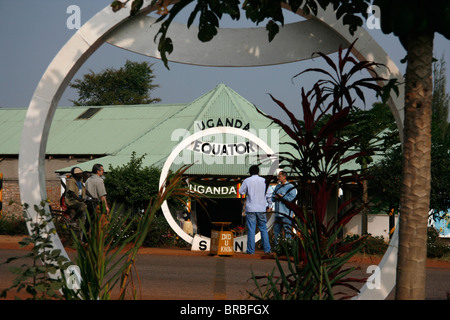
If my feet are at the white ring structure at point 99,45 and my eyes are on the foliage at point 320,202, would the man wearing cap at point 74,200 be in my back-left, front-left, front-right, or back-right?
back-left

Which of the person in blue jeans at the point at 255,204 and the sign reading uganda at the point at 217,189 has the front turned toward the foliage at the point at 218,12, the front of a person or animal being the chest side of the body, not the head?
the sign reading uganda

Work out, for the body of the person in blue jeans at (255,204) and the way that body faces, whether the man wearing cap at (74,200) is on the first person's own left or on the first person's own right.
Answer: on the first person's own left

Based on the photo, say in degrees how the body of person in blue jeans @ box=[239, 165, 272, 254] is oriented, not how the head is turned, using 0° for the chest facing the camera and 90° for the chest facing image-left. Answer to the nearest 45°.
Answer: approximately 180°

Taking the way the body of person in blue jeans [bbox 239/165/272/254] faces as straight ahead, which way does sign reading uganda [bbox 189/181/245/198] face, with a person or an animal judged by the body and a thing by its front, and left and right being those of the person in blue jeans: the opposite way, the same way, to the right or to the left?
the opposite way

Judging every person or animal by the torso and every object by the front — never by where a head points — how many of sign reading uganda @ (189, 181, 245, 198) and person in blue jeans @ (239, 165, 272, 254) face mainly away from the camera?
1

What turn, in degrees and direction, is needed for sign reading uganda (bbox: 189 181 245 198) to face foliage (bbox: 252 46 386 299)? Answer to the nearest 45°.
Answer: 0° — it already faces it

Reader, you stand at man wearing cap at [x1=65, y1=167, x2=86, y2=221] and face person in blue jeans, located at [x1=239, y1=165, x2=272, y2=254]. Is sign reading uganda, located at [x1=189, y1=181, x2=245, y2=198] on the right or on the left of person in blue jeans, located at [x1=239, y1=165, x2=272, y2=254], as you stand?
left

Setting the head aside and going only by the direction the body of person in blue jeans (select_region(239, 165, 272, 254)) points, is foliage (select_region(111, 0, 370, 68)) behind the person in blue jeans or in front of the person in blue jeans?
behind

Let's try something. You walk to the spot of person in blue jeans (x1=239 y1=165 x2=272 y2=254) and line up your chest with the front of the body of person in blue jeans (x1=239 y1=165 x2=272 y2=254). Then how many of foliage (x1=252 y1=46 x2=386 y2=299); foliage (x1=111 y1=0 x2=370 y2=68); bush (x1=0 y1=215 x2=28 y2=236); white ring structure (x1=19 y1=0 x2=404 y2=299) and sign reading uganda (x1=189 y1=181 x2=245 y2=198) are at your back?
3

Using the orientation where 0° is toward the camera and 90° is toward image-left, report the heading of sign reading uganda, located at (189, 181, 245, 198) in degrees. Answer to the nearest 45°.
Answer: approximately 0°

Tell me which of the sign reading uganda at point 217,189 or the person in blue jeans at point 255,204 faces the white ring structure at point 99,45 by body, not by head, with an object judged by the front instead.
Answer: the sign reading uganda

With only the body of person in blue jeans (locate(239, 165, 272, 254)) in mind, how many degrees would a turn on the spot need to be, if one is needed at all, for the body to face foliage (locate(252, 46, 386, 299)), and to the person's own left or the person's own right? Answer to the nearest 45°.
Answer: approximately 180°

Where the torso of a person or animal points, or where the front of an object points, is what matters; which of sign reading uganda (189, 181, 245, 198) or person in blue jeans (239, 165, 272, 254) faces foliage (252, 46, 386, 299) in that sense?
the sign reading uganda

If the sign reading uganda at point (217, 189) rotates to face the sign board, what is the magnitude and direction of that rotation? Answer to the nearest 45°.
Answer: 0° — it already faces it
